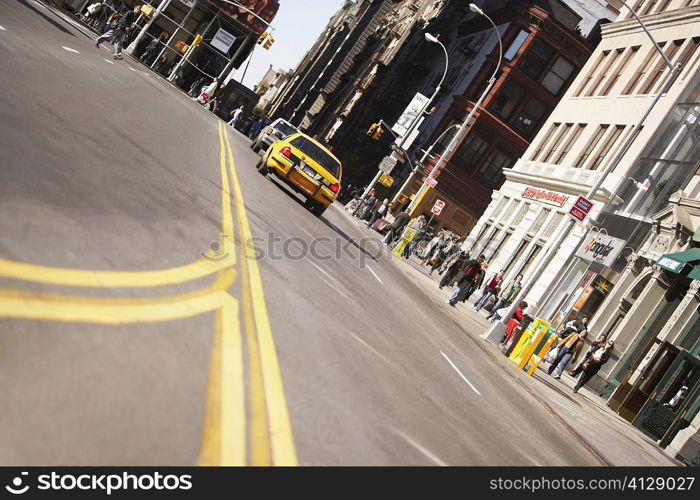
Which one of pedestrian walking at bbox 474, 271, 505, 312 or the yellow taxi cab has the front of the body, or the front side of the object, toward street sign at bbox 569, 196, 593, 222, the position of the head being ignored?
the pedestrian walking

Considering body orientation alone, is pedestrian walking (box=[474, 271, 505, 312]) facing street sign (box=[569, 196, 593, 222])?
yes

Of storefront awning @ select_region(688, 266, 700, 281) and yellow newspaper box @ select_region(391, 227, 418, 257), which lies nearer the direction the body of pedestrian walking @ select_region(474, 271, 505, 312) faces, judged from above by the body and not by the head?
the storefront awning

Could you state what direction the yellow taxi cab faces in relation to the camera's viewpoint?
facing away from the viewer

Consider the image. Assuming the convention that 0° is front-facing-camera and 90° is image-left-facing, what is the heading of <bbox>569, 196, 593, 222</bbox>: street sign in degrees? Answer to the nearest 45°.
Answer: approximately 0°

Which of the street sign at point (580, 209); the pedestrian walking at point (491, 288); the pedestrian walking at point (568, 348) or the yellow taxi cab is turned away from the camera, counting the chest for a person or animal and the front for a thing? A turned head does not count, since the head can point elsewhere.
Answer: the yellow taxi cab

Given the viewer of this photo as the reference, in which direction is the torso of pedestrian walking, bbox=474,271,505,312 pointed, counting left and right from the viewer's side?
facing the viewer

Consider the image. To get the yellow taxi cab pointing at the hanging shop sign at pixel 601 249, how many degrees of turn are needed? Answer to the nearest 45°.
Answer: approximately 45° to its right

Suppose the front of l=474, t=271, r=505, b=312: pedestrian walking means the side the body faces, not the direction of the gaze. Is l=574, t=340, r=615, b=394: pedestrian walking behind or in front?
in front

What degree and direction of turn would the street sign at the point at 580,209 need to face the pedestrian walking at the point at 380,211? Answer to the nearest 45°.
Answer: approximately 180°

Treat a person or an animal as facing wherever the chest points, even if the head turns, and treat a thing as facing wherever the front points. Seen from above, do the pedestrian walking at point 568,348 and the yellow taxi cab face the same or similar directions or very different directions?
very different directions

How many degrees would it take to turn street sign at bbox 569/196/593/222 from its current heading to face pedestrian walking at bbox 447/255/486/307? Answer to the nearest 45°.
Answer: approximately 180°

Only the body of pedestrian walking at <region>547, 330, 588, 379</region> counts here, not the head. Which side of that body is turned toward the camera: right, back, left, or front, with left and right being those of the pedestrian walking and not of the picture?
front

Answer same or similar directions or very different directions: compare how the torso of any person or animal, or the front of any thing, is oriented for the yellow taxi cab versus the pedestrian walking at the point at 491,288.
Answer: very different directions
